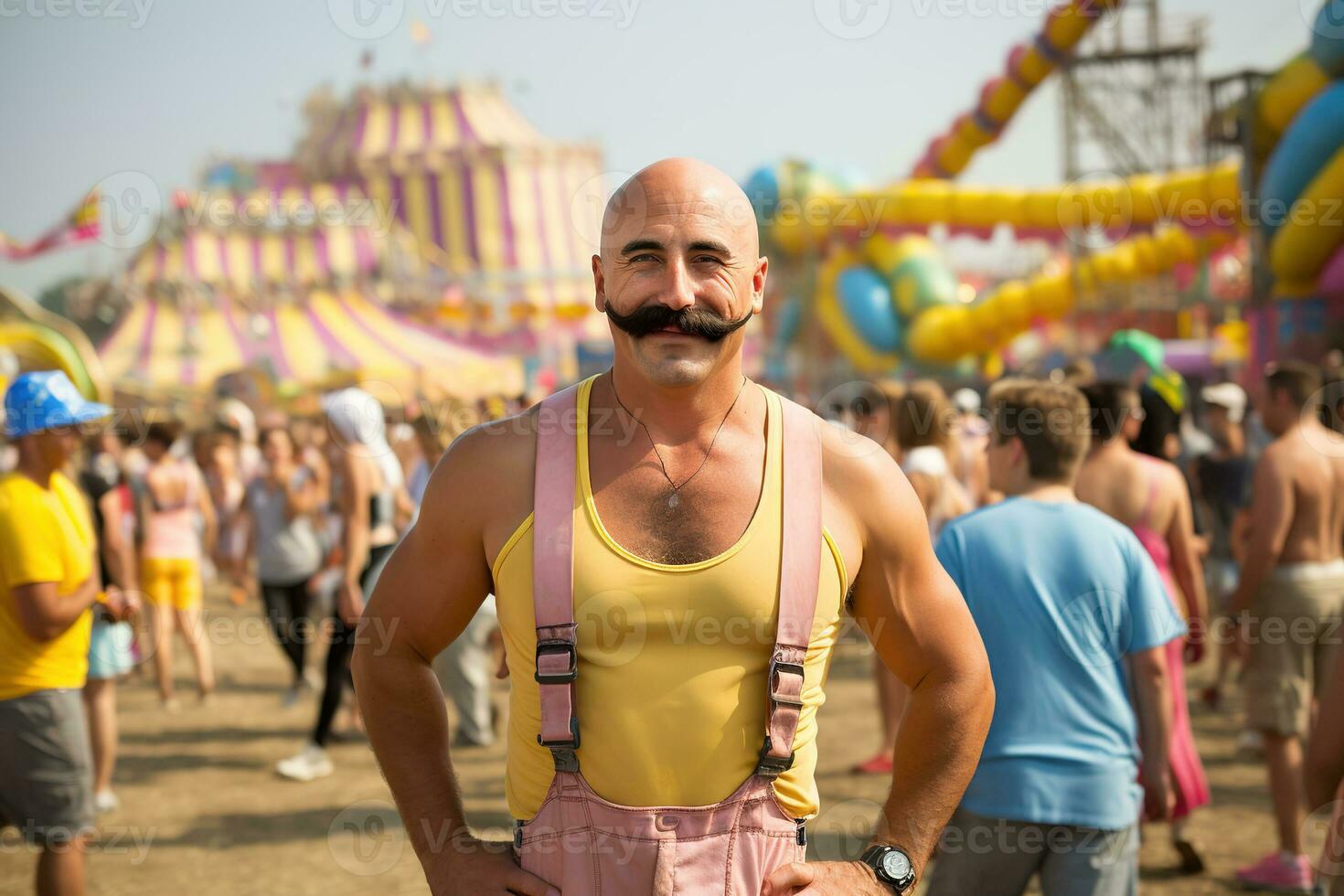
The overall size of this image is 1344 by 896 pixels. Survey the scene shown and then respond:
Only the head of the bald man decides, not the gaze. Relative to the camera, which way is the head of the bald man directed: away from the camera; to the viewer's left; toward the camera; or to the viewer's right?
toward the camera

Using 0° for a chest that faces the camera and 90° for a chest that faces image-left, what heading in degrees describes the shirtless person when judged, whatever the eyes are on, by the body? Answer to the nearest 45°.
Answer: approximately 135°

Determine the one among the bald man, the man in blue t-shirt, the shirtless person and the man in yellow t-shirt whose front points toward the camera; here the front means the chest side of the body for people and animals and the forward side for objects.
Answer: the bald man

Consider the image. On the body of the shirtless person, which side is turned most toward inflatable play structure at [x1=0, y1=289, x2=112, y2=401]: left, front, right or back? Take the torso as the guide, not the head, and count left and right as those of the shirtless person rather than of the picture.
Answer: front

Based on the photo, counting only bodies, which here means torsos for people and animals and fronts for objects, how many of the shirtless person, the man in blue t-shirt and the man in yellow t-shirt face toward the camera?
0

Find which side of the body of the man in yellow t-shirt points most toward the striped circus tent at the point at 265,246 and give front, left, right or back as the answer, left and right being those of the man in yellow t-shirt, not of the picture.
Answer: left

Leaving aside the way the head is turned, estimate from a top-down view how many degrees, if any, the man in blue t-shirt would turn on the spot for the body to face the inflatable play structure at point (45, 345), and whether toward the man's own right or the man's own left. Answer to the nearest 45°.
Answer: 0° — they already face it

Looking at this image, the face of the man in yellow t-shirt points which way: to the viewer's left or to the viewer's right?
to the viewer's right

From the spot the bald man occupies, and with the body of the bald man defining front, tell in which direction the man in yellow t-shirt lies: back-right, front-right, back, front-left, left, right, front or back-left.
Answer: back-right

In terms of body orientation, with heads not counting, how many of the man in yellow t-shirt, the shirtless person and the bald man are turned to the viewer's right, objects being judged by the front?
1

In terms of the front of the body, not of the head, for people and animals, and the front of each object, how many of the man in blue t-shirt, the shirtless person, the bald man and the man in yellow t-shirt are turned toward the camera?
1

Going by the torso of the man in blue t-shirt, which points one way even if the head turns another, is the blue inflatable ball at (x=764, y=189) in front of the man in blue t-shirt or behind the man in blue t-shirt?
in front

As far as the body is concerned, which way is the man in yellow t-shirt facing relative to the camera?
to the viewer's right

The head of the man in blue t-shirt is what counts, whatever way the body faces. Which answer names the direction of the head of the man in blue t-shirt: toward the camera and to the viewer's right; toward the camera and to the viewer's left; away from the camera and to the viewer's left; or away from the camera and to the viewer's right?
away from the camera and to the viewer's left

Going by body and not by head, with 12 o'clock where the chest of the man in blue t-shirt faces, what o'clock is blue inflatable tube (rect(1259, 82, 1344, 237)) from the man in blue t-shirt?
The blue inflatable tube is roughly at 2 o'clock from the man in blue t-shirt.

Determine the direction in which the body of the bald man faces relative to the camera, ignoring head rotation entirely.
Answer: toward the camera

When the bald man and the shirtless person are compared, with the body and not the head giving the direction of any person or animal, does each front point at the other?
no

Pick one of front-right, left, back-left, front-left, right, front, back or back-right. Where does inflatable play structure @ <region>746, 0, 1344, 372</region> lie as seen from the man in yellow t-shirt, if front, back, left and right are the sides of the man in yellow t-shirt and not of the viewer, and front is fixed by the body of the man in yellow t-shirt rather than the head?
front-left

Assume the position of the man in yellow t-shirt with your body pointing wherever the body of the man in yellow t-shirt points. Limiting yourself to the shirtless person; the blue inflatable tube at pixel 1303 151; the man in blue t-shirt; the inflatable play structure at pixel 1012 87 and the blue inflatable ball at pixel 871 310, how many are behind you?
0
